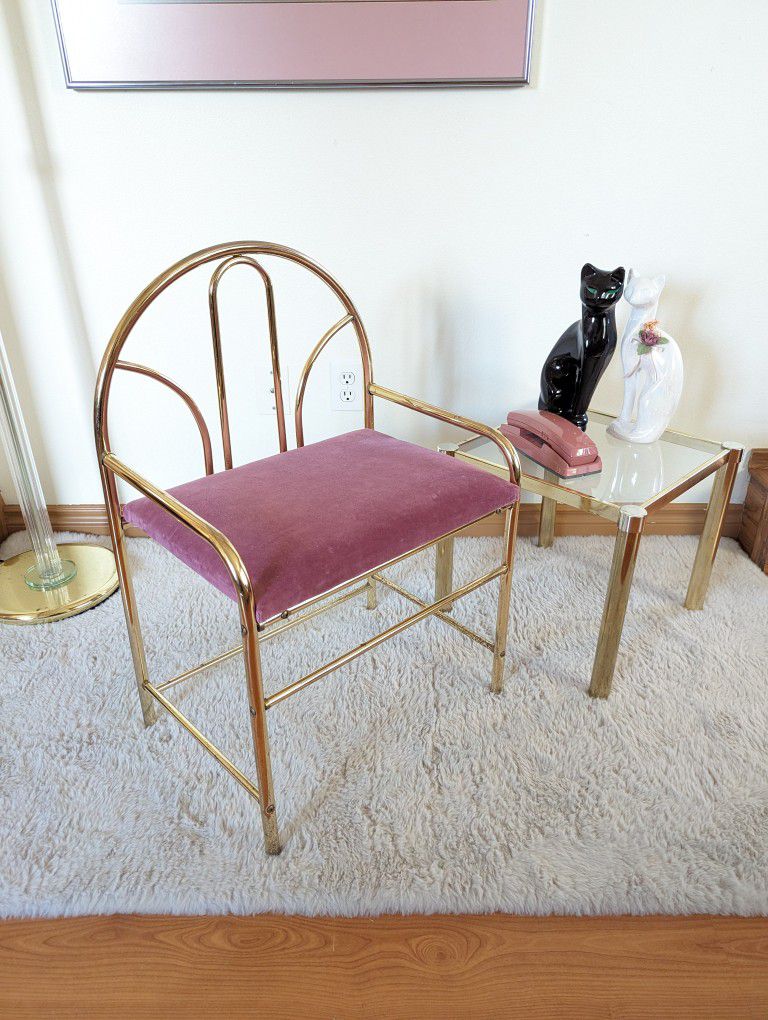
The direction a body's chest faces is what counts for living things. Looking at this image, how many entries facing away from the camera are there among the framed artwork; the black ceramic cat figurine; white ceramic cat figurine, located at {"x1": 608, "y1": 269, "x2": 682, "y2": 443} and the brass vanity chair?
0

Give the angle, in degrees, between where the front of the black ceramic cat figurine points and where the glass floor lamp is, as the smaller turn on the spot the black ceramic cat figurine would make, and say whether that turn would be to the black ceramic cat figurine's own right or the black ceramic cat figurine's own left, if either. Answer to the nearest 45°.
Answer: approximately 135° to the black ceramic cat figurine's own right

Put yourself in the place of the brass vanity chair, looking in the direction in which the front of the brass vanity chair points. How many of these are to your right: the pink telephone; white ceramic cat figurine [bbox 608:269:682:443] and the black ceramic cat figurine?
0

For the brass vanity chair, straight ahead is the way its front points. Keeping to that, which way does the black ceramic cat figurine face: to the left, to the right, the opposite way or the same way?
the same way

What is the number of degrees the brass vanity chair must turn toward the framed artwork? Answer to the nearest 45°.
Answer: approximately 135° to its left

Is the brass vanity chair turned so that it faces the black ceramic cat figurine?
no

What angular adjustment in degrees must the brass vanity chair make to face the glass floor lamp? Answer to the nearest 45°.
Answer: approximately 180°

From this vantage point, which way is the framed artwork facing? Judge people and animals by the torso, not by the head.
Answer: toward the camera

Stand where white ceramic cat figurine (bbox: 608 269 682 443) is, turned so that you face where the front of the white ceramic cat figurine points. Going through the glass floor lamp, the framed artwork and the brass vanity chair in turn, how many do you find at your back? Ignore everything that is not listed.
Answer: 0

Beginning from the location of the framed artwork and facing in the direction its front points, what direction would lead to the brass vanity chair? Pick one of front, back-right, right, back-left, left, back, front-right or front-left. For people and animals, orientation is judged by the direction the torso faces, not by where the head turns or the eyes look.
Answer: front

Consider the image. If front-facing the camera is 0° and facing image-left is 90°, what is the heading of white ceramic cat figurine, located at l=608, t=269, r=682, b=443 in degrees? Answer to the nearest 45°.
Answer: approximately 45°

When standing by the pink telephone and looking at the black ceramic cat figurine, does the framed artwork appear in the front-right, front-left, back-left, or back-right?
front-left

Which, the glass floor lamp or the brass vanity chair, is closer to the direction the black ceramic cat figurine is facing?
the brass vanity chair
